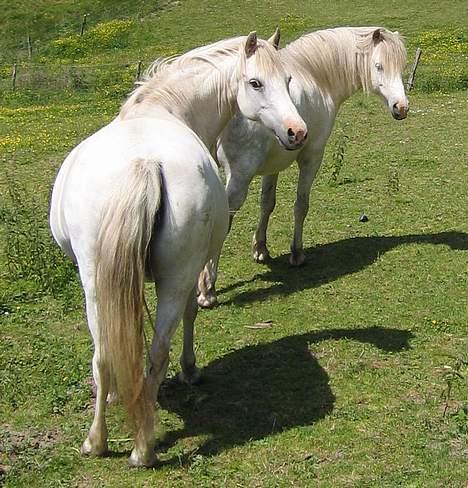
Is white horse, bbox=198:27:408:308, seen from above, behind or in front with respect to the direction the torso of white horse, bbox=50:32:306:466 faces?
in front

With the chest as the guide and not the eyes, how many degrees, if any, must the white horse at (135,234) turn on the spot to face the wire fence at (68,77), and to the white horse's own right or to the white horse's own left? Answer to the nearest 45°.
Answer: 0° — it already faces it

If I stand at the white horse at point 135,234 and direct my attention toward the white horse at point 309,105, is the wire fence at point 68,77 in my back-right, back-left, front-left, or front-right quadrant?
front-left

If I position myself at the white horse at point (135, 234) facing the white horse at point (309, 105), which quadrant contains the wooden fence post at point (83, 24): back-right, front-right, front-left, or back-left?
front-left

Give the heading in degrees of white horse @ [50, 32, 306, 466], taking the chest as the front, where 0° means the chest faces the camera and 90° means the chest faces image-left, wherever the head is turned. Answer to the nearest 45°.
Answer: approximately 180°

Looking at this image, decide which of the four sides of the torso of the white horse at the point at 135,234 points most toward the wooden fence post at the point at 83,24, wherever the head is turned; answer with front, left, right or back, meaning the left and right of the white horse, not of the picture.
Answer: front
